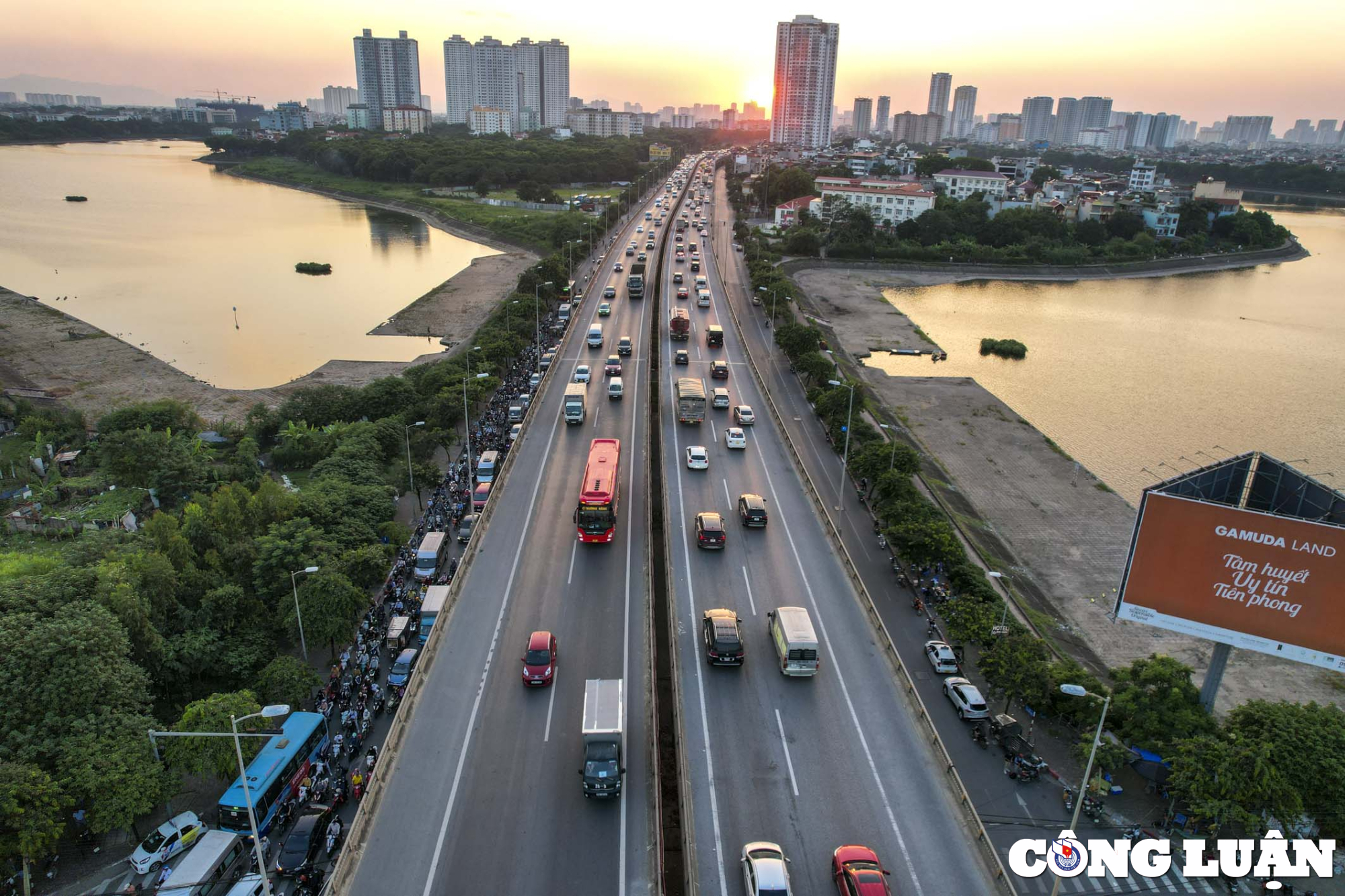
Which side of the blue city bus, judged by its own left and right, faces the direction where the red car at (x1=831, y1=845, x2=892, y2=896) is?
left

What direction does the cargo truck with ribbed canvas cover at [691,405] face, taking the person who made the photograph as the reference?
facing away from the viewer

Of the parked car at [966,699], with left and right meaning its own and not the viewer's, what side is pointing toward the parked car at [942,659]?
front

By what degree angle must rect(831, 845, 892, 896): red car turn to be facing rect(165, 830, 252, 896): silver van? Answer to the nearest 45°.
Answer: approximately 90° to its left

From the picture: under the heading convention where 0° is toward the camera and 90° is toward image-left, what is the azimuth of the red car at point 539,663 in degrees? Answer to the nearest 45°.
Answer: approximately 0°

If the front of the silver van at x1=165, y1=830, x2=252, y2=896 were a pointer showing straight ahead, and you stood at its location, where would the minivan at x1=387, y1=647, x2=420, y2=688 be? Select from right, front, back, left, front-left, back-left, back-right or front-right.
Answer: back

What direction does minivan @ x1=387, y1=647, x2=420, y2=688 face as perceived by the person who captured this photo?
facing the viewer and to the left of the viewer

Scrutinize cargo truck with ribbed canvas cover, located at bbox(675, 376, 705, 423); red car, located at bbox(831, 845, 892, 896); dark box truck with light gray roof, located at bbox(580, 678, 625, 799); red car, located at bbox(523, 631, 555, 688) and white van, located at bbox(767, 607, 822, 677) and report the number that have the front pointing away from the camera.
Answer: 3

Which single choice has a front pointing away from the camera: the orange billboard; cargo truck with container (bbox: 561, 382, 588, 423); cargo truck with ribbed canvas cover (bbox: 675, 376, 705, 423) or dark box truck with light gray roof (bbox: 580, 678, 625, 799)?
cargo truck with ribbed canvas cover (bbox: 675, 376, 705, 423)

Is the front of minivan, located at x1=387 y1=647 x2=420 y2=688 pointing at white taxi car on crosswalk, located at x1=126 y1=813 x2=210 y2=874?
yes

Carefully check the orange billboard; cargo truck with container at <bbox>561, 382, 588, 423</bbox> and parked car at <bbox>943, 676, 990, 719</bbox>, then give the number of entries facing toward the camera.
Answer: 2

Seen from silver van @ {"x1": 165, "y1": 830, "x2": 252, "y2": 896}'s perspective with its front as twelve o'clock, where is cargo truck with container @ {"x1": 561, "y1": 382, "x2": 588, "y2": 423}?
The cargo truck with container is roughly at 6 o'clock from the silver van.

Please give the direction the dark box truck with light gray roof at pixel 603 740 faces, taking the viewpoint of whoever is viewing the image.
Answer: facing the viewer

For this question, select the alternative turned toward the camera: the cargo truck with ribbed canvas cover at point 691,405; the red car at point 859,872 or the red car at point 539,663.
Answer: the red car at point 539,663

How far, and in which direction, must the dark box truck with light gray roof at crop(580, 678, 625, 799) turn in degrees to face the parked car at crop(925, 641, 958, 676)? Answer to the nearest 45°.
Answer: approximately 135° to its left

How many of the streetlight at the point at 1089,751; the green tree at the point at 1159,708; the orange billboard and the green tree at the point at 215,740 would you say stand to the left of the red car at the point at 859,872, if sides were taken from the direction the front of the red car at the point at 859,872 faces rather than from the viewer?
1

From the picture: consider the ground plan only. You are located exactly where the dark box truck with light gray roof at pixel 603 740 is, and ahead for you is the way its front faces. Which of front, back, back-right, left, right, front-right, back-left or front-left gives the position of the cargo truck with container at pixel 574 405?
back

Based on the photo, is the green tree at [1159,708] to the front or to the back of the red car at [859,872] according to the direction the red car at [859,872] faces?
to the front

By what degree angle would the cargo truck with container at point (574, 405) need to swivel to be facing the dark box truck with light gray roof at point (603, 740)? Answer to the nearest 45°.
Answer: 0° — it already faces it
